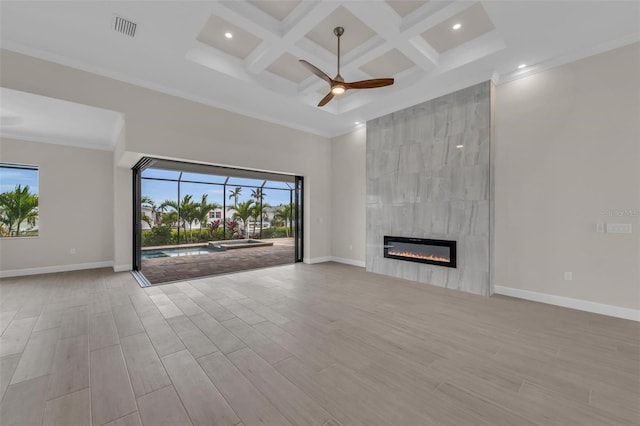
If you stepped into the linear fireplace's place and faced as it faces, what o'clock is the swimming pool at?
The swimming pool is roughly at 2 o'clock from the linear fireplace.

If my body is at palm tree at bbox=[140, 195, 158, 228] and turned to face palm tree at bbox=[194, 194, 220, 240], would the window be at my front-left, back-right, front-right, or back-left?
back-right

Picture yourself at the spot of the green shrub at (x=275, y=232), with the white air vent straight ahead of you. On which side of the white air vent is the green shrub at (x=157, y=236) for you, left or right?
right

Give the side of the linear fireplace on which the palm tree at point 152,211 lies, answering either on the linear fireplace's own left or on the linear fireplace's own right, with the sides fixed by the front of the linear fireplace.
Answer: on the linear fireplace's own right

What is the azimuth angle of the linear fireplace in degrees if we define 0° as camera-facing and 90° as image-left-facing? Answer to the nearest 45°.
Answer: approximately 45°

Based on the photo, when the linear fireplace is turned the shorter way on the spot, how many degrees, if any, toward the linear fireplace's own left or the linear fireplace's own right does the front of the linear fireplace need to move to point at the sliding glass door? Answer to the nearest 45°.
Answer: approximately 45° to the linear fireplace's own right

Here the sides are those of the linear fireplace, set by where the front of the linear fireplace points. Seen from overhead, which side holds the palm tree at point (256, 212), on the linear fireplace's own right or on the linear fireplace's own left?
on the linear fireplace's own right

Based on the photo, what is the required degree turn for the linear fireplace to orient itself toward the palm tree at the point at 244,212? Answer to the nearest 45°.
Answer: approximately 90° to its right

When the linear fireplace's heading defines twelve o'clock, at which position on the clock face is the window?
The window is roughly at 1 o'clock from the linear fireplace.

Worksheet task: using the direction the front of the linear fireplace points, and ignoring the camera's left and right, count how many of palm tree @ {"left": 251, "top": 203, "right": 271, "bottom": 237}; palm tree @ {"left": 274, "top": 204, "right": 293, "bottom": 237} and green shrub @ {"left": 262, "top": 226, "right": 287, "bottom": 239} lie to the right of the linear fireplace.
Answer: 3
